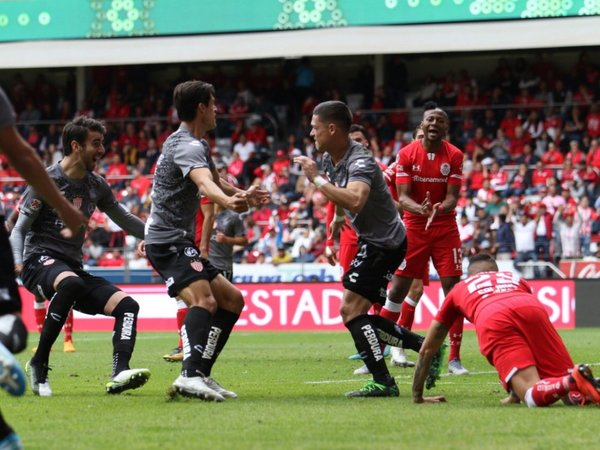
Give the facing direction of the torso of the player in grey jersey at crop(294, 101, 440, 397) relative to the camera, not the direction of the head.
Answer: to the viewer's left

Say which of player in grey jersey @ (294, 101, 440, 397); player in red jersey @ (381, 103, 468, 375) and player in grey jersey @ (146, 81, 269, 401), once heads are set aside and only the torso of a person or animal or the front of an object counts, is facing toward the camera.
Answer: the player in red jersey

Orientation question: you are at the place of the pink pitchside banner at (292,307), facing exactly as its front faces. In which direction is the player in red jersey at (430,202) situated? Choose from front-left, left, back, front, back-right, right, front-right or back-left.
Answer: front

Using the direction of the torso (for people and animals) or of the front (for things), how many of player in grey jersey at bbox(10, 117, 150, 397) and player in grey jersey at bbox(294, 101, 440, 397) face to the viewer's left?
1

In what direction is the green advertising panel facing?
toward the camera

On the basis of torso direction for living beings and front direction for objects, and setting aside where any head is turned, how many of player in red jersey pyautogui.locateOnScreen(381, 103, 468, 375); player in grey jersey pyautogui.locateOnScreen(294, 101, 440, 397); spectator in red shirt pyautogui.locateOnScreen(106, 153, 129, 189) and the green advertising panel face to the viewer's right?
0

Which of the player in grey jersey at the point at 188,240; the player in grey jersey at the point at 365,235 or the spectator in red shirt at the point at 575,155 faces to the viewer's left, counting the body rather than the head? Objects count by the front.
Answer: the player in grey jersey at the point at 365,235

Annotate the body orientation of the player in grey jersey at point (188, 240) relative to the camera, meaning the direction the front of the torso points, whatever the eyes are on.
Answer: to the viewer's right

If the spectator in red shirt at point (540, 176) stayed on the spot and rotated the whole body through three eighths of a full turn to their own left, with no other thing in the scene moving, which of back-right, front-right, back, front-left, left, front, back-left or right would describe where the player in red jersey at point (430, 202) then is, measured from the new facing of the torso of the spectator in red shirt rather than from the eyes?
right

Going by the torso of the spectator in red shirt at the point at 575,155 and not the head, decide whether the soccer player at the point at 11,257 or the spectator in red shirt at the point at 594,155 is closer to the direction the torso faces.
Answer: the soccer player

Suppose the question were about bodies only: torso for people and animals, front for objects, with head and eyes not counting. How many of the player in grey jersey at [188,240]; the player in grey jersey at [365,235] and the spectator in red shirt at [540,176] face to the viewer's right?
1

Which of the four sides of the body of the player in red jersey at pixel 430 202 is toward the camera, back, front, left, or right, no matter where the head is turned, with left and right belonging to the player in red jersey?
front

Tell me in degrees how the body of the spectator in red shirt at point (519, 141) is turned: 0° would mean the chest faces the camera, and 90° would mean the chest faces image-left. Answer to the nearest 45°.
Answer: approximately 45°

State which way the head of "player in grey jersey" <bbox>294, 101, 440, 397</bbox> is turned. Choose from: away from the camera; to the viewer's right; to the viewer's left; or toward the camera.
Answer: to the viewer's left

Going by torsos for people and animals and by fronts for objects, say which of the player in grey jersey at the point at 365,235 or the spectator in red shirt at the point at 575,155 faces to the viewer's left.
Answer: the player in grey jersey
